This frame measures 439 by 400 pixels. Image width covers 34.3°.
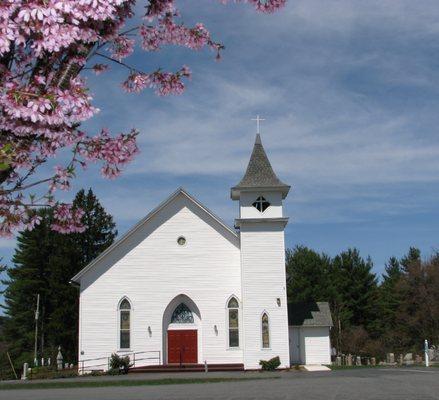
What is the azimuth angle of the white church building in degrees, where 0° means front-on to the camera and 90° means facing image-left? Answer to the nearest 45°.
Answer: approximately 0°

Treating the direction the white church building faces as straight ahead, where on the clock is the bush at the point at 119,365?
The bush is roughly at 2 o'clock from the white church building.

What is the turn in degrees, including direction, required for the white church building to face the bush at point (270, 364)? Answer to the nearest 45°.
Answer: approximately 45° to its left
